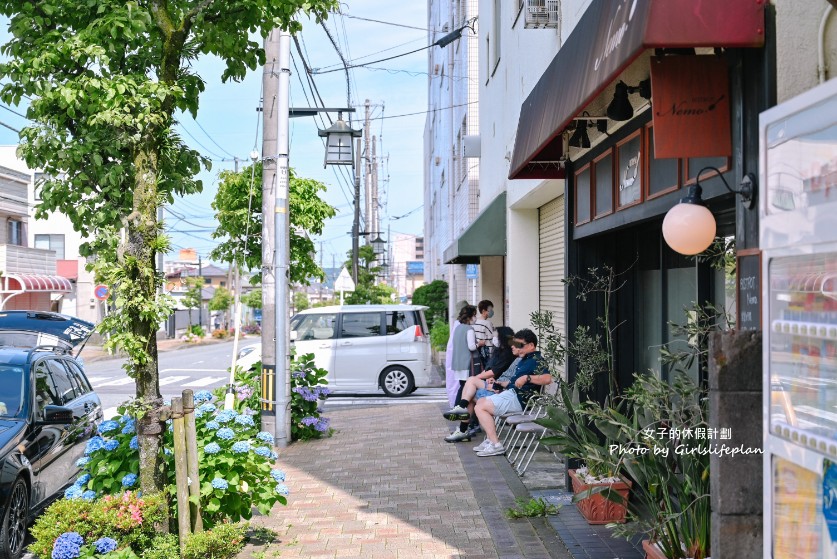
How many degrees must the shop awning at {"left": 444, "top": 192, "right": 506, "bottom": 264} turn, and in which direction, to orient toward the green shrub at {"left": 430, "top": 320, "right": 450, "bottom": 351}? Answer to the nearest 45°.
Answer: approximately 90° to its right

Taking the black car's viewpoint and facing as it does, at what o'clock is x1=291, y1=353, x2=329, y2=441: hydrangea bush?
The hydrangea bush is roughly at 6 o'clock from the black car.

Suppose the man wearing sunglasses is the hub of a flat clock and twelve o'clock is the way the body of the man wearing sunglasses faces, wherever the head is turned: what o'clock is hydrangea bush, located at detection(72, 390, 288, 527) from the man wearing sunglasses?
The hydrangea bush is roughly at 10 o'clock from the man wearing sunglasses.

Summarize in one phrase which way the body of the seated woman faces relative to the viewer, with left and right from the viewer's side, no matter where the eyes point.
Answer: facing to the left of the viewer

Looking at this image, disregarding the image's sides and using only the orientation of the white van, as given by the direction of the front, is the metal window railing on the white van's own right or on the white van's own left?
on the white van's own left

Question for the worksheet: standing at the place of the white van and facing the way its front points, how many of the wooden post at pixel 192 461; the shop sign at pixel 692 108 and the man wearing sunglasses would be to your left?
3

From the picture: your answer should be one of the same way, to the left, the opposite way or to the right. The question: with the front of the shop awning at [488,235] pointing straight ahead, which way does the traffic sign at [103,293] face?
to the left

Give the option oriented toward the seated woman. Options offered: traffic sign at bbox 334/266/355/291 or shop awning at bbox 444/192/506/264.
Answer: the traffic sign

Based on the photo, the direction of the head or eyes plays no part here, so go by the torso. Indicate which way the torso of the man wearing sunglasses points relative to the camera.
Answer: to the viewer's left
